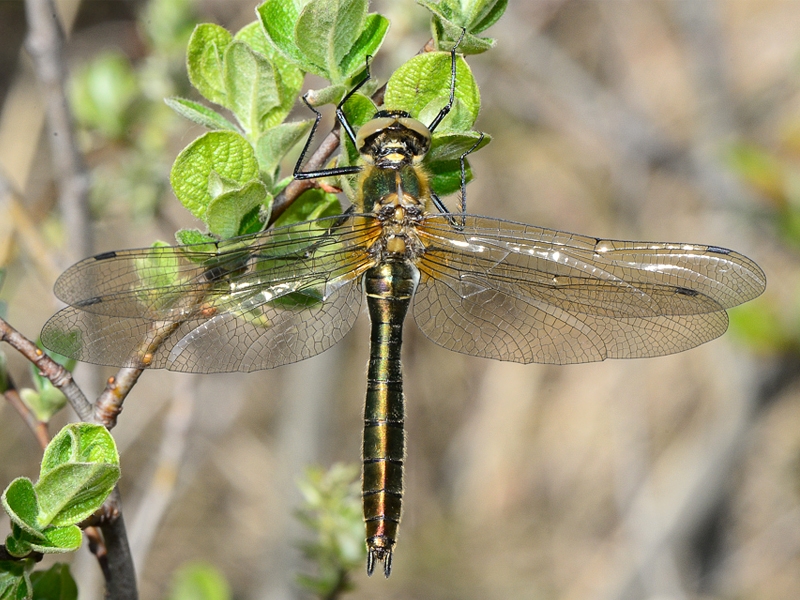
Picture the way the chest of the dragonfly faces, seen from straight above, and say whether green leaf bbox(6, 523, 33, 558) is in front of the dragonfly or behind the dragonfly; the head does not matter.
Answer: behind

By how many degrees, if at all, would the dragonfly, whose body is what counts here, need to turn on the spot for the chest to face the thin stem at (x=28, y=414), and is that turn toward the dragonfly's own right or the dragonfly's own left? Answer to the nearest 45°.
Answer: approximately 135° to the dragonfly's own left

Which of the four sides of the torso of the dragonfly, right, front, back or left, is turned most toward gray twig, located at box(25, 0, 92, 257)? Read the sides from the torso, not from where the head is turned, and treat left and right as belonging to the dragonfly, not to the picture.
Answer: left

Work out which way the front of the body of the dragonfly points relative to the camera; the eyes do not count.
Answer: away from the camera

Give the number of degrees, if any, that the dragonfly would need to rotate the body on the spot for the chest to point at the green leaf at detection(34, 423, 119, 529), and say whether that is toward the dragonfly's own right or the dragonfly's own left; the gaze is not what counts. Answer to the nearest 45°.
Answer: approximately 135° to the dragonfly's own left
